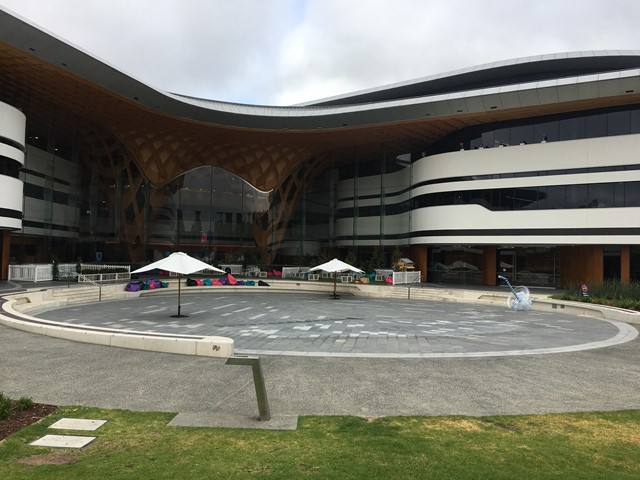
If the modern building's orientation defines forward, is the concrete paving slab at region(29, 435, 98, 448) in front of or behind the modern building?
in front

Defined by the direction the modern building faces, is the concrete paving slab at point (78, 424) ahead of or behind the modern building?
ahead

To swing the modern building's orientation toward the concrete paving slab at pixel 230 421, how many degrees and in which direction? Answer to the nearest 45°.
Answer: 0° — it already faces it

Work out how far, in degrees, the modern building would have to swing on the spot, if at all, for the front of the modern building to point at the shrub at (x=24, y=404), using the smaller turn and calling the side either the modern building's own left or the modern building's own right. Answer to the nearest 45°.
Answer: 0° — it already faces it

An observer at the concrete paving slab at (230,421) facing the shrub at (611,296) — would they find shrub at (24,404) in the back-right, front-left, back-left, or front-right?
back-left

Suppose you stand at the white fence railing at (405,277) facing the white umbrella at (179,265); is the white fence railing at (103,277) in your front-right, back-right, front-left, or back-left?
front-right

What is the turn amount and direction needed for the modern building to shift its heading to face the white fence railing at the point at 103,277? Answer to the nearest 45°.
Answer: approximately 90° to its right

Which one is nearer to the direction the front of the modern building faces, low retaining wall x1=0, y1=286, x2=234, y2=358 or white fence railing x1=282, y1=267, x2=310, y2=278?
the low retaining wall

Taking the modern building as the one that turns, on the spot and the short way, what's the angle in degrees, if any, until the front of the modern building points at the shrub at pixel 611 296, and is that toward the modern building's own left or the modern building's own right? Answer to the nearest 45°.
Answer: approximately 45° to the modern building's own left

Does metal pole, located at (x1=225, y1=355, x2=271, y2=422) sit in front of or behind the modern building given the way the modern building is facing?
in front

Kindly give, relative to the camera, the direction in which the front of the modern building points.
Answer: facing the viewer
